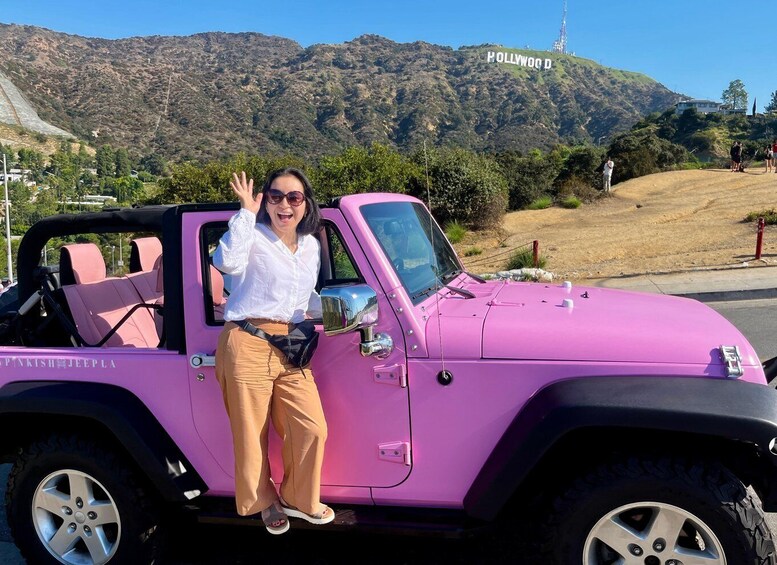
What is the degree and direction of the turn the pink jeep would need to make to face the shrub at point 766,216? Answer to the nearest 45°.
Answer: approximately 45° to its left

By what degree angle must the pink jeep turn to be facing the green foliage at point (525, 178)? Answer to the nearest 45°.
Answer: approximately 90° to its left

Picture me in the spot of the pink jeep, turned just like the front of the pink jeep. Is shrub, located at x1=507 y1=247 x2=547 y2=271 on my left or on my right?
on my left

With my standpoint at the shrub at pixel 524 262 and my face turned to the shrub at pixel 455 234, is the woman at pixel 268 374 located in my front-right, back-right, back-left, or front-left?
back-left

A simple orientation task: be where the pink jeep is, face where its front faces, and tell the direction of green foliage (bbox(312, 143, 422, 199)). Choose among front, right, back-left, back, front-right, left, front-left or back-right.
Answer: left

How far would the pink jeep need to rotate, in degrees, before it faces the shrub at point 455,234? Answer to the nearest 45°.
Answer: approximately 90° to its left

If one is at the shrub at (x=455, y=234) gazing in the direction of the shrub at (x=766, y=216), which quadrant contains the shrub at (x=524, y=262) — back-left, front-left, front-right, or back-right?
front-right

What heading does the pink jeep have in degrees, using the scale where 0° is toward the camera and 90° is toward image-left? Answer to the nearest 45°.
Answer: approximately 270°

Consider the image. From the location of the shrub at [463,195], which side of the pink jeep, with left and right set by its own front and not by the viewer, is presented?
left

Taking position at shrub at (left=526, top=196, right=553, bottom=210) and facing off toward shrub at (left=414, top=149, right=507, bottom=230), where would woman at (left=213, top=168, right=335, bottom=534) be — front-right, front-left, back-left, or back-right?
front-left

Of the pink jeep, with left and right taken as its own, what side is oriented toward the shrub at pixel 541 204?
left
